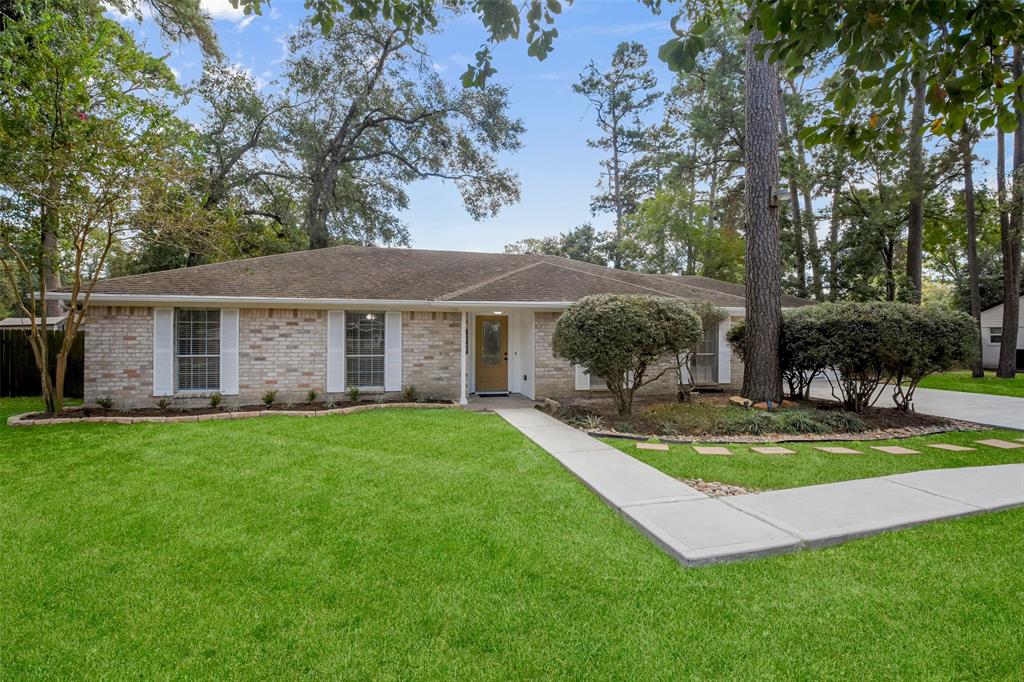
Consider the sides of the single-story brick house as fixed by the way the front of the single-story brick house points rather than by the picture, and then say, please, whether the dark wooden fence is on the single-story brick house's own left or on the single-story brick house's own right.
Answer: on the single-story brick house's own right

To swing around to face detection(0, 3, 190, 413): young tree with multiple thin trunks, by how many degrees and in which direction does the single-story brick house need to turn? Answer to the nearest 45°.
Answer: approximately 45° to its right

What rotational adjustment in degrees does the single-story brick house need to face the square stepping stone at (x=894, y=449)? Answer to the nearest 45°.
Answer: approximately 45° to its left

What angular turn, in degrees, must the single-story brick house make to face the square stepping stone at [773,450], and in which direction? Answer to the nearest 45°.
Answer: approximately 45° to its left

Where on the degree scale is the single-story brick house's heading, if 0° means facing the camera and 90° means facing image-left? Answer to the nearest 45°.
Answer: approximately 0°

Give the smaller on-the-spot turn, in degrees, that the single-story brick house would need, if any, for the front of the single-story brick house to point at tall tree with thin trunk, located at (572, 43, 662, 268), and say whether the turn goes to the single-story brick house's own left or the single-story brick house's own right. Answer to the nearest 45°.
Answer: approximately 135° to the single-story brick house's own left

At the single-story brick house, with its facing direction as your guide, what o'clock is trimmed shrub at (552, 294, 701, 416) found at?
The trimmed shrub is roughly at 10 o'clock from the single-story brick house.

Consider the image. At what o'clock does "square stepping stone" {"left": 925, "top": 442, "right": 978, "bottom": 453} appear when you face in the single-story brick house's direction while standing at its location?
The square stepping stone is roughly at 10 o'clock from the single-story brick house.

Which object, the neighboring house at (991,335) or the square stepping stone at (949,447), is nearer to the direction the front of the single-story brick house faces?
the square stepping stone

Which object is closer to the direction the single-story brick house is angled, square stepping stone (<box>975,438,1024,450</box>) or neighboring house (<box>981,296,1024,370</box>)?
the square stepping stone

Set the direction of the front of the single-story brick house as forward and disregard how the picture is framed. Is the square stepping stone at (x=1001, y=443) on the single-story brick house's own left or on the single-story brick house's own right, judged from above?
on the single-story brick house's own left

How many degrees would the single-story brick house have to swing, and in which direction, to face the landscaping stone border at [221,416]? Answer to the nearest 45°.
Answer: approximately 45° to its right

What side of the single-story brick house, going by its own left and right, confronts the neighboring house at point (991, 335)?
left
